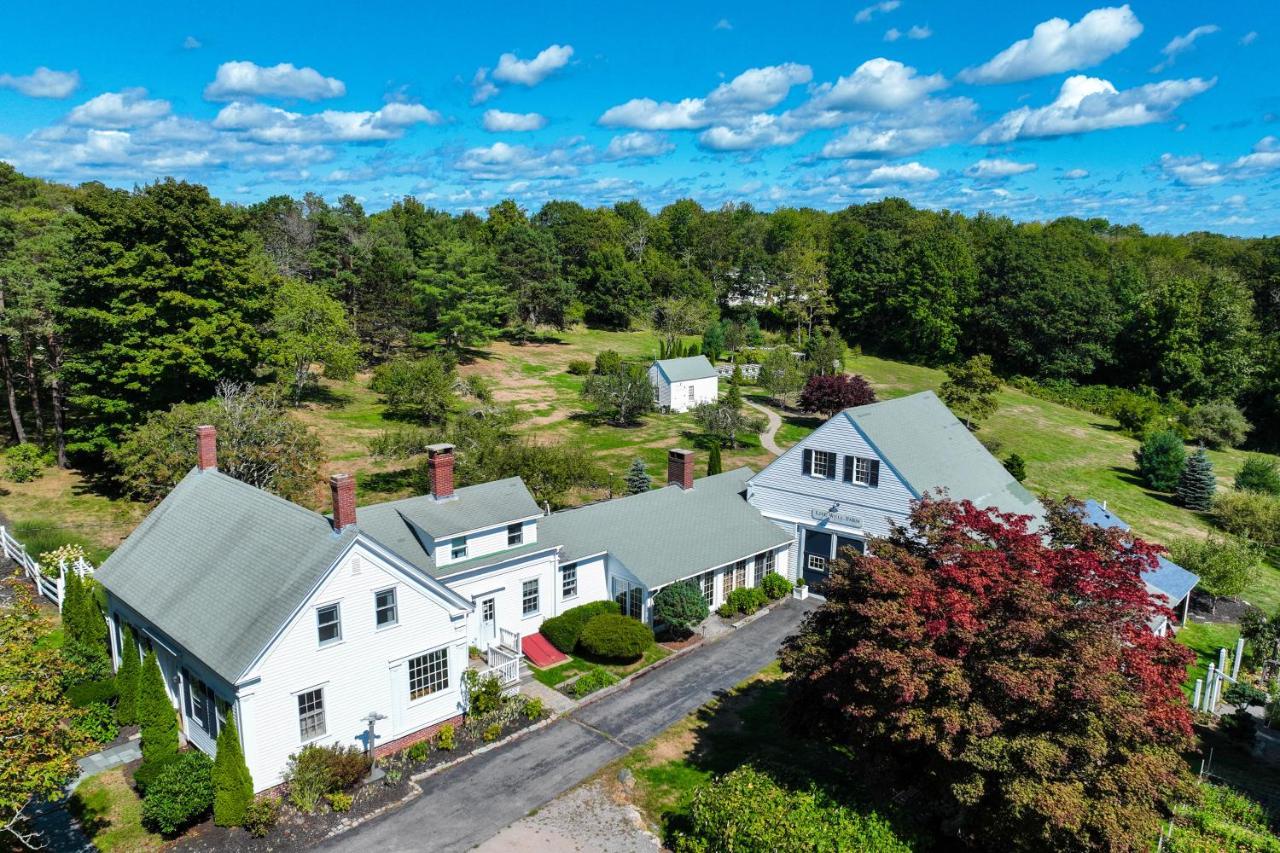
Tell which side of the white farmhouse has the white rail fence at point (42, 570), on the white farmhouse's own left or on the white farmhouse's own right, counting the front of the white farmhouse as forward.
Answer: on the white farmhouse's own right

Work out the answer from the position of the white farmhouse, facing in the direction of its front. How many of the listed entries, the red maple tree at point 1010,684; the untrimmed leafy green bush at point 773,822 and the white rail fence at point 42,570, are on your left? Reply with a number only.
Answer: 2

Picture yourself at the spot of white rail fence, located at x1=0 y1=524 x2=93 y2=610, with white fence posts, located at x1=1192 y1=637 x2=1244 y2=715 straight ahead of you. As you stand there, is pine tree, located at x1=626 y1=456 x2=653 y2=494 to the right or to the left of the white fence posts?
left

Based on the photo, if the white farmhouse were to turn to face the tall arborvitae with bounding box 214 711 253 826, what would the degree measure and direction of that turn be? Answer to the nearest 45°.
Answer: approximately 90° to its right

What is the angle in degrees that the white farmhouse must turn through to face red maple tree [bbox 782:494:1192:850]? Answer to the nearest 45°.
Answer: approximately 90° to its left

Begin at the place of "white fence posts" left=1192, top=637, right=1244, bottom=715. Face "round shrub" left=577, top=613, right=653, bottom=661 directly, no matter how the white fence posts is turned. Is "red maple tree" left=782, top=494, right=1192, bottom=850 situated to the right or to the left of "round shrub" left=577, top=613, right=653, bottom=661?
left

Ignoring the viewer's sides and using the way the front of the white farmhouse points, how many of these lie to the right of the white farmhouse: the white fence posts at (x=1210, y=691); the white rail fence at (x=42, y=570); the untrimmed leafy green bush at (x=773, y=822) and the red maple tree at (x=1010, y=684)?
1

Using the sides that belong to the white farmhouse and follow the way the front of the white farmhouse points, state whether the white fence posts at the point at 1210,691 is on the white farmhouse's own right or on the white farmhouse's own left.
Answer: on the white farmhouse's own left

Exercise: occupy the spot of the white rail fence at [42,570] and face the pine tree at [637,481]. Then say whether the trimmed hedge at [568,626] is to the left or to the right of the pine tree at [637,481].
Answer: right

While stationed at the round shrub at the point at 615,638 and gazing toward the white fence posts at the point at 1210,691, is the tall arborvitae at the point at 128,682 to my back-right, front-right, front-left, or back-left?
back-right
